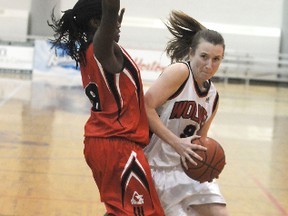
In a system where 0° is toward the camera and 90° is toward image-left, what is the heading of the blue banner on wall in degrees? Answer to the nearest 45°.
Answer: approximately 0°

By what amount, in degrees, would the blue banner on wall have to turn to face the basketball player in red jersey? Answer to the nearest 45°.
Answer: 0° — it already faces them

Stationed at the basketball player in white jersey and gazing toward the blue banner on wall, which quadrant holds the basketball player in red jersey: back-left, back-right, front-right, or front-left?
back-left

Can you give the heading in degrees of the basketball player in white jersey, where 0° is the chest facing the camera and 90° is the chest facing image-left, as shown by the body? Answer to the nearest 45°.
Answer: approximately 315°

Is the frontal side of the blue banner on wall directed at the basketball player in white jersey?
yes
